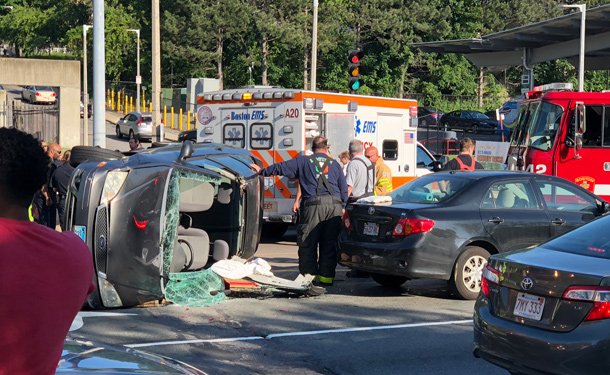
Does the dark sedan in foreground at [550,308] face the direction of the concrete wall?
no

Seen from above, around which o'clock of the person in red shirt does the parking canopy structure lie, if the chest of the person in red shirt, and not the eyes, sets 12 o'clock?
The parking canopy structure is roughly at 1 o'clock from the person in red shirt.

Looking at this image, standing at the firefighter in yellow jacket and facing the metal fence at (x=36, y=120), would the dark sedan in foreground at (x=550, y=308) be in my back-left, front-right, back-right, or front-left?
back-left

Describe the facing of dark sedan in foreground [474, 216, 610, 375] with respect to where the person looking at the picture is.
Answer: facing away from the viewer and to the right of the viewer

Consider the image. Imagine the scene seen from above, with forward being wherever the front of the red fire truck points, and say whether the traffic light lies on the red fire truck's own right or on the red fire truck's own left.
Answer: on the red fire truck's own right

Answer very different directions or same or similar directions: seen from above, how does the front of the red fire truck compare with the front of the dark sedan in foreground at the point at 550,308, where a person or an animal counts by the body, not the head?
very different directions

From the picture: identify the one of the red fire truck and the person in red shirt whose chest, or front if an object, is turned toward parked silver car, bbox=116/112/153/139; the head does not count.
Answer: the person in red shirt

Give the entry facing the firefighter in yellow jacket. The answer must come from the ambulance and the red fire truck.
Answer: the red fire truck

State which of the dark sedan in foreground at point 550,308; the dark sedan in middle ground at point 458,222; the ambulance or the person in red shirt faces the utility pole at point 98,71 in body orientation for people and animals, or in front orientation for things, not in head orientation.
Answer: the person in red shirt

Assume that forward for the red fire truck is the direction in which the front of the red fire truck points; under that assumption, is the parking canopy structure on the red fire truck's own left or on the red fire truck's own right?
on the red fire truck's own right

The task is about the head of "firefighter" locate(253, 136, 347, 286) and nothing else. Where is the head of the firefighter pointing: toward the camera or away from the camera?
away from the camera

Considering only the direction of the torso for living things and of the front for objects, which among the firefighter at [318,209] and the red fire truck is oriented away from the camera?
the firefighter

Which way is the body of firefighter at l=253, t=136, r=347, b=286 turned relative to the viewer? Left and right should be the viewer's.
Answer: facing away from the viewer

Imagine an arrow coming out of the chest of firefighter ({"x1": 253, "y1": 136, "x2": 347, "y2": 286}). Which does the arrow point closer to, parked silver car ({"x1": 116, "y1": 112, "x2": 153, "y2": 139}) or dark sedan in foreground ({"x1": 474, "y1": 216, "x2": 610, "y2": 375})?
the parked silver car

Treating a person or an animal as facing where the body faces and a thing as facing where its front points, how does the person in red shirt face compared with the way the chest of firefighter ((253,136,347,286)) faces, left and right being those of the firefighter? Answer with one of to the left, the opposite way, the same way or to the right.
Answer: the same way

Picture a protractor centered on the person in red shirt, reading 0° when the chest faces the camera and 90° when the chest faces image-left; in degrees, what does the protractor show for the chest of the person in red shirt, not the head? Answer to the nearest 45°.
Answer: approximately 180°
